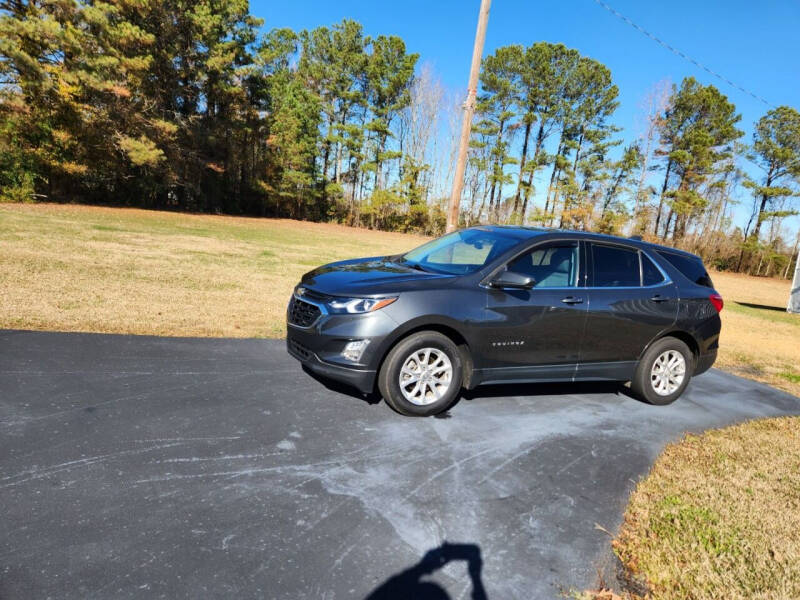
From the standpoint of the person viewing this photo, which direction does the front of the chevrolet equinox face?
facing the viewer and to the left of the viewer
